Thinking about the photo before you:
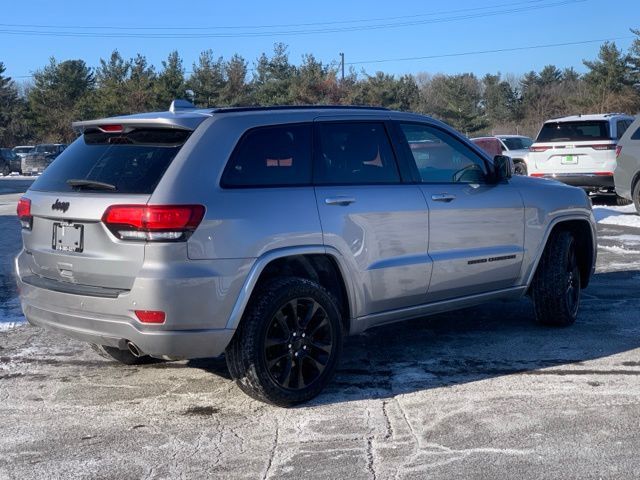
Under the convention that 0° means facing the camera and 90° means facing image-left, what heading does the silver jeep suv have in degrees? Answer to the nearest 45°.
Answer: approximately 225°

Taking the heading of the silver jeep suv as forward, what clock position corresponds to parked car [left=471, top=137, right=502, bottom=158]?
The parked car is roughly at 11 o'clock from the silver jeep suv.

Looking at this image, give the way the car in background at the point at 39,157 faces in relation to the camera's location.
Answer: facing the viewer and to the left of the viewer

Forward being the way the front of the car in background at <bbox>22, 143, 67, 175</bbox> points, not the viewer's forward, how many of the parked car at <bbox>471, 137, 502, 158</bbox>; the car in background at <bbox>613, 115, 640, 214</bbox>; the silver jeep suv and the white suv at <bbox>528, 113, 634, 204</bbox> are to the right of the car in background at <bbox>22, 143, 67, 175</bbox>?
0

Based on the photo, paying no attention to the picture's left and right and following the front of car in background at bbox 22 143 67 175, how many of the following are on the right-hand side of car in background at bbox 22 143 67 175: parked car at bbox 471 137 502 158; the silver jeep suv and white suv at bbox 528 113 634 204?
0

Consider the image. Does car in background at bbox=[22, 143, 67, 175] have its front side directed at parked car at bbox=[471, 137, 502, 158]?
no

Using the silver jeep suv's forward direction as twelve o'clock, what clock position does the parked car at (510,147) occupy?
The parked car is roughly at 11 o'clock from the silver jeep suv.

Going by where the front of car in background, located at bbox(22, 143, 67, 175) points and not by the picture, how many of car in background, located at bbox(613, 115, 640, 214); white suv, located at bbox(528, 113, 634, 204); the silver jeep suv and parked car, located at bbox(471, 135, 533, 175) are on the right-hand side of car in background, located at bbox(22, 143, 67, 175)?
0

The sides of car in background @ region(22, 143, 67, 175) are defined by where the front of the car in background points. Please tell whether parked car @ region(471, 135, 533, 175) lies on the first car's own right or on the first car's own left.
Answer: on the first car's own left

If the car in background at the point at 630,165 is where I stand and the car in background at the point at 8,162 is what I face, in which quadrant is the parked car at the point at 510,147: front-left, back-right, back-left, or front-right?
front-right

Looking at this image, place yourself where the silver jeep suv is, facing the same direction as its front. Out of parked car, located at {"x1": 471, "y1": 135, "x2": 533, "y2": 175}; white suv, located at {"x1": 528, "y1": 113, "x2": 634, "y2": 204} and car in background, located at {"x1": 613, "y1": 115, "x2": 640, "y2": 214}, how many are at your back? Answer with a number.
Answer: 0

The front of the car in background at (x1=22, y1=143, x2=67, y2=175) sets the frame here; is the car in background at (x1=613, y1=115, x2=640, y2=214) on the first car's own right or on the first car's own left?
on the first car's own left

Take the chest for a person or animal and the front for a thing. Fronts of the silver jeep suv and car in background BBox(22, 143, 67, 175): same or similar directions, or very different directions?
very different directions
